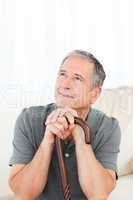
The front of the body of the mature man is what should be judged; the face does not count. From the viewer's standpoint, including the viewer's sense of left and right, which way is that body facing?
facing the viewer

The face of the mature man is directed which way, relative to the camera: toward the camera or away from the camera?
toward the camera
